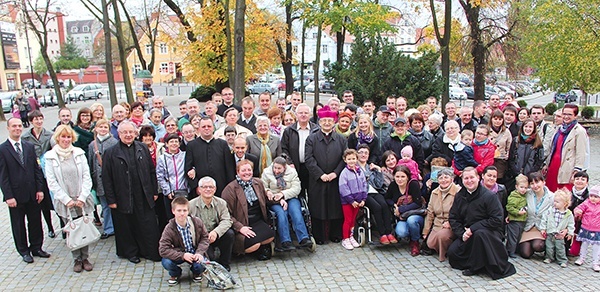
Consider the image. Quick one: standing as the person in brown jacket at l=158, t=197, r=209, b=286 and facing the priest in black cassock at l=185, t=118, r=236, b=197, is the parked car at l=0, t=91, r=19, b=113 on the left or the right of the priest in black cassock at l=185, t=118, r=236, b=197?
left

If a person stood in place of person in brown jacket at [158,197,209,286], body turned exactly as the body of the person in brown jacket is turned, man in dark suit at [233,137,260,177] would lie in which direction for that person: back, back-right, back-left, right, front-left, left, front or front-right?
back-left

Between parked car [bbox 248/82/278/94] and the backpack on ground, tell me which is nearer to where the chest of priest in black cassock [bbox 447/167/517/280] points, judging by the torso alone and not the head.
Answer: the backpack on ground

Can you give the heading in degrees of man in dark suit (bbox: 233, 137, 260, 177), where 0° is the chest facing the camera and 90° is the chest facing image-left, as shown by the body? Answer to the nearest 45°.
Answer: approximately 0°

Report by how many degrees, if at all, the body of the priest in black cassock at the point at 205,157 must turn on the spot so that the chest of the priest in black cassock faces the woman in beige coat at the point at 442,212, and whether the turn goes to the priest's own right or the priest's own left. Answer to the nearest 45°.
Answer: approximately 90° to the priest's own left

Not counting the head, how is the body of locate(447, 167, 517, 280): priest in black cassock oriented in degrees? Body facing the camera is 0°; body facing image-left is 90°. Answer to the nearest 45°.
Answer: approximately 45°
